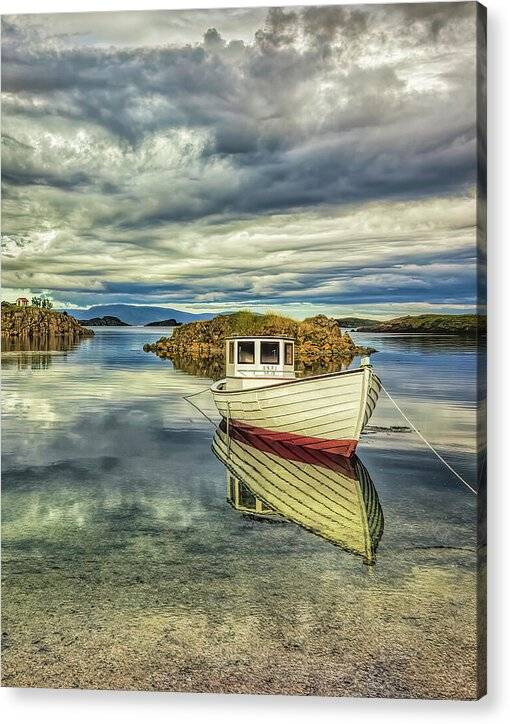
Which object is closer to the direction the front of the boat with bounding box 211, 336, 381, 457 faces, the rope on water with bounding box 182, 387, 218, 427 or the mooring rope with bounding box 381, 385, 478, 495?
the mooring rope

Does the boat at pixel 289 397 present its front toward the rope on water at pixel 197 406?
no

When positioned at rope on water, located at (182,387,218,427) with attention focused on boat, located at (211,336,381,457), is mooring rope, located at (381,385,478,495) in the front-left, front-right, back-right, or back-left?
front-right

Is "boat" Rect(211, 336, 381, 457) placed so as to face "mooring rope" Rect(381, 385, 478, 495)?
yes

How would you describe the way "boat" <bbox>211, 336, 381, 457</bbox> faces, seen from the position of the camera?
facing the viewer and to the right of the viewer

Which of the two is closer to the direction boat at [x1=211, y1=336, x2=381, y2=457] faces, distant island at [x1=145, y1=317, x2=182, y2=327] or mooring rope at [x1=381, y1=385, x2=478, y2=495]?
the mooring rope
